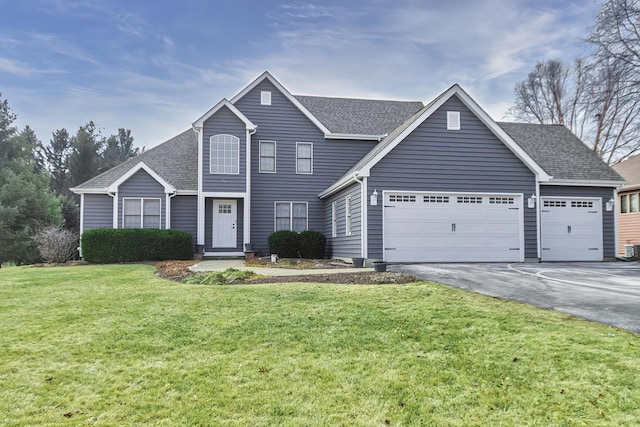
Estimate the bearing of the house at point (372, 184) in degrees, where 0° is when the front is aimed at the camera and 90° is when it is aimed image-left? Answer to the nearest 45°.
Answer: approximately 0°

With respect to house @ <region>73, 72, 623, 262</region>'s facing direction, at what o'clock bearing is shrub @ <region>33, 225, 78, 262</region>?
The shrub is roughly at 3 o'clock from the house.

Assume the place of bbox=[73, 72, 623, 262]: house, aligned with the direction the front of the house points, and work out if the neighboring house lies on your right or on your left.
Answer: on your left
